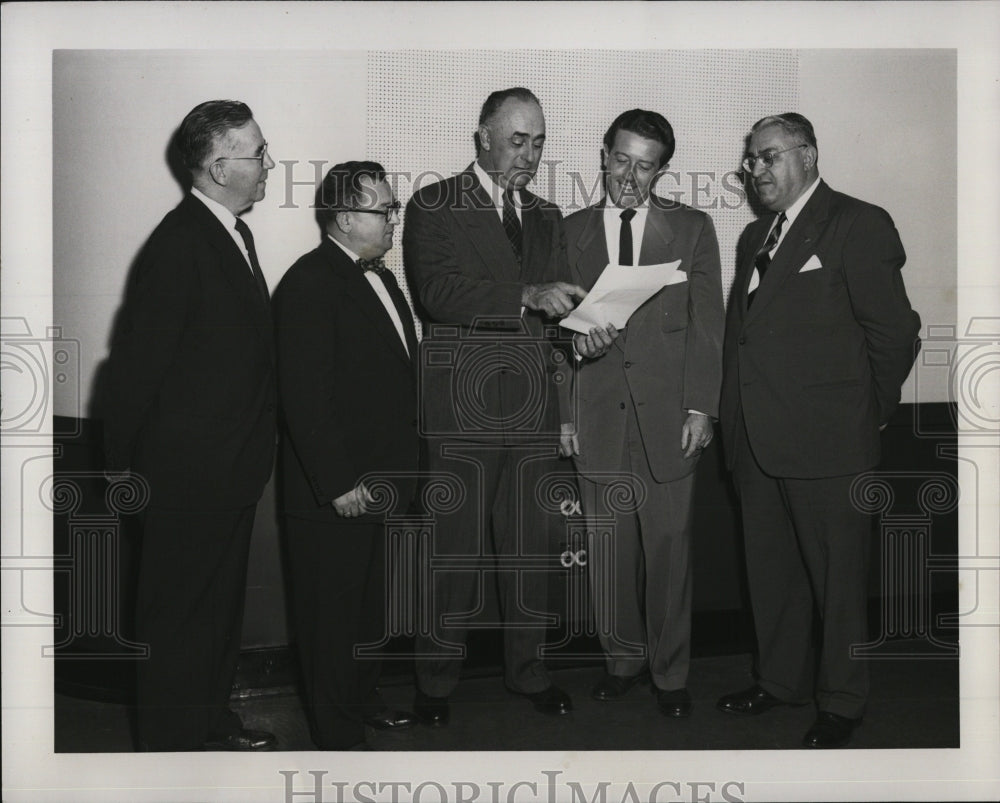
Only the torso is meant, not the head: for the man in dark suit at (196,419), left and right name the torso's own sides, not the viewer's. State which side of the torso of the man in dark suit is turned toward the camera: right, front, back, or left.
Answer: right

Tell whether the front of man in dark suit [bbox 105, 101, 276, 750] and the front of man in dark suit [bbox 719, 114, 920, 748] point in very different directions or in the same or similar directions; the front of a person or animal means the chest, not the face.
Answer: very different directions

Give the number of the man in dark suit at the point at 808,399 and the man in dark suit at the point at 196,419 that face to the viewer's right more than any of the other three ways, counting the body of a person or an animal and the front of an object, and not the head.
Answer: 1

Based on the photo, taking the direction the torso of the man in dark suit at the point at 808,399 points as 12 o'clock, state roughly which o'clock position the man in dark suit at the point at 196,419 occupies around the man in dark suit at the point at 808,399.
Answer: the man in dark suit at the point at 196,419 is roughly at 1 o'clock from the man in dark suit at the point at 808,399.

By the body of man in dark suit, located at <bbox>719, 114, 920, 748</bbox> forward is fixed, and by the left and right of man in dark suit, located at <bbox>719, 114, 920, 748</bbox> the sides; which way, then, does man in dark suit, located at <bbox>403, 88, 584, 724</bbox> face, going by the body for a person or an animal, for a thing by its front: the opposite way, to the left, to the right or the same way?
to the left

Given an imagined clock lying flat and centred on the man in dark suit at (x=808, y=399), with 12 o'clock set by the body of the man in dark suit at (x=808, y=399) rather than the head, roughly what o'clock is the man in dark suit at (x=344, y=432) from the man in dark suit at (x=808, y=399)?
the man in dark suit at (x=344, y=432) is roughly at 1 o'clock from the man in dark suit at (x=808, y=399).

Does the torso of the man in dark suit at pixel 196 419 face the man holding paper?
yes

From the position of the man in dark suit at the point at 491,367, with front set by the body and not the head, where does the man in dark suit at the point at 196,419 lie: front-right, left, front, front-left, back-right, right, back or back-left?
back-right
